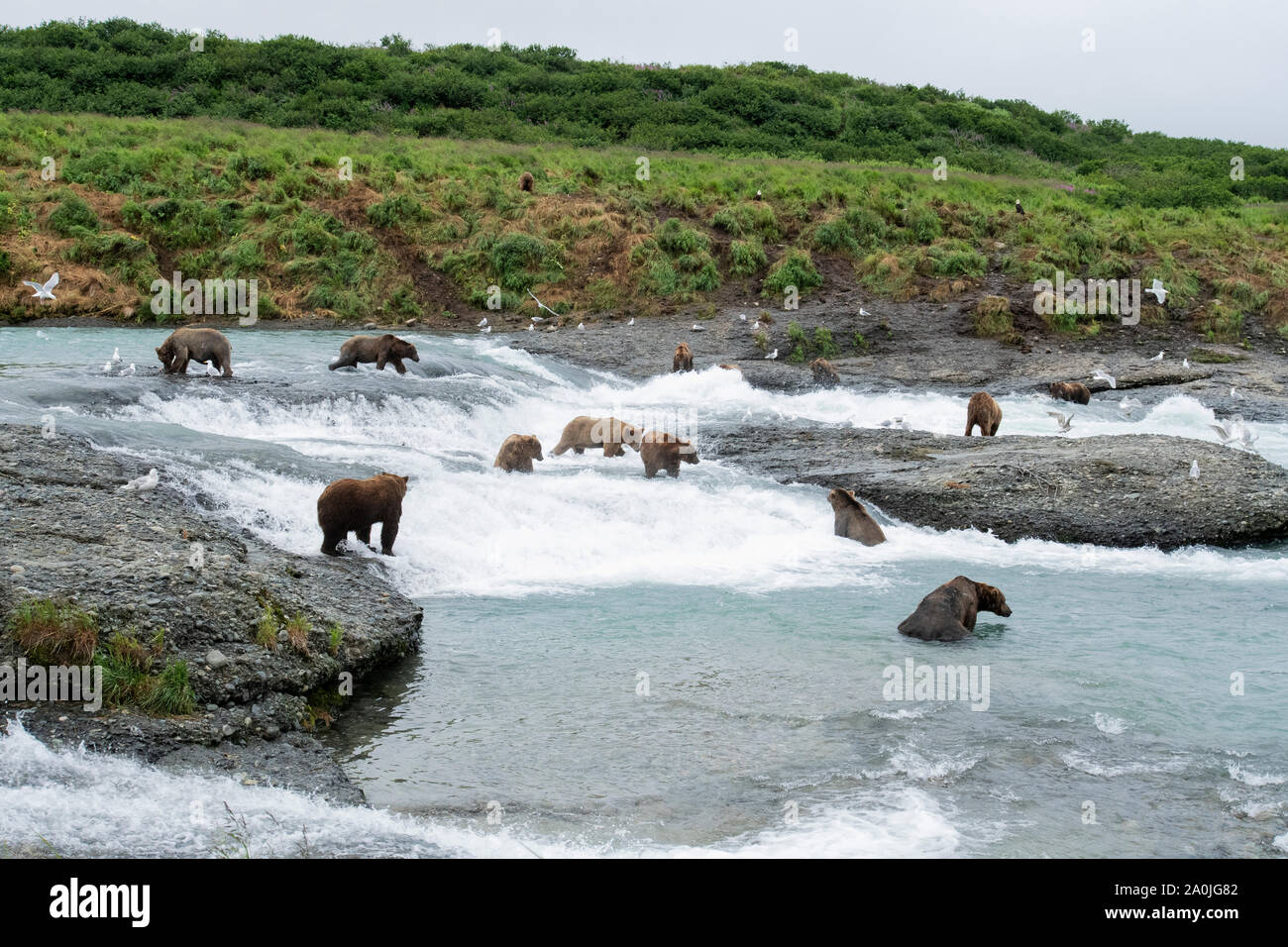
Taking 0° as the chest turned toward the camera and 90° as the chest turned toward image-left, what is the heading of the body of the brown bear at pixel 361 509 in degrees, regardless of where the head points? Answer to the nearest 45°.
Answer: approximately 225°

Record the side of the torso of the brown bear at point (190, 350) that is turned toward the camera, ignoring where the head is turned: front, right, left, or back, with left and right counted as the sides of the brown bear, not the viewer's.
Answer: left

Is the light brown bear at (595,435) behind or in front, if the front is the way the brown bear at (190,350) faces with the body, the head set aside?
behind

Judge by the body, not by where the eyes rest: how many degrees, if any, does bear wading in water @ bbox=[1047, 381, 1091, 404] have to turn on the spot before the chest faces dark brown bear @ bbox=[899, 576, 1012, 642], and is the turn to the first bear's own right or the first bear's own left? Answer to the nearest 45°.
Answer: approximately 90° to the first bear's own left

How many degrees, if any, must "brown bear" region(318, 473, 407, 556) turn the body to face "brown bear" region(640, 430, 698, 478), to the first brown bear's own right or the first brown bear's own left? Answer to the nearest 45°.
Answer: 0° — it already faces it

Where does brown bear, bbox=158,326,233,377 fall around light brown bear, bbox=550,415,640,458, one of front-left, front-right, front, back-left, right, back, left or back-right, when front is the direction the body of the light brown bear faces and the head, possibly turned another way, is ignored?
back

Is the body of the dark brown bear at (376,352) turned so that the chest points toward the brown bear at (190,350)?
no

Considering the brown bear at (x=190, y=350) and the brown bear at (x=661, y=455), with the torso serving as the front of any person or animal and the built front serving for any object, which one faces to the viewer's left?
the brown bear at (x=190, y=350)

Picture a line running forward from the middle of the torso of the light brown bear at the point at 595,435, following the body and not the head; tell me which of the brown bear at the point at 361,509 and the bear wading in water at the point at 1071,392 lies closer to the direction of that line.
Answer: the bear wading in water

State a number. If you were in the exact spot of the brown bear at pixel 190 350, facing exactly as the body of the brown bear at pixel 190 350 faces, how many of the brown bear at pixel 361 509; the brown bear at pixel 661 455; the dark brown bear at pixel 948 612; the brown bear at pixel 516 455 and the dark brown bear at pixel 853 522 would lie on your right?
0

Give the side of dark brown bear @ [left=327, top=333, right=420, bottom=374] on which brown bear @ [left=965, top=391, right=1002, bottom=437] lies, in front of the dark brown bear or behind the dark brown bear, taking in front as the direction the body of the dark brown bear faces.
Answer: in front

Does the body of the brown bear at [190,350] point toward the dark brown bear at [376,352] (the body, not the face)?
no

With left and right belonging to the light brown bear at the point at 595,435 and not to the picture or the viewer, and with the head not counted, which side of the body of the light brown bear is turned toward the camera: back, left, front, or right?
right

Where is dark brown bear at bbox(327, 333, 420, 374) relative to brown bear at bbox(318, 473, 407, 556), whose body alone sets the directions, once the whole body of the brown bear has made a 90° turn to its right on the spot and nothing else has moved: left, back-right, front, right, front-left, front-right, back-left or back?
back-left
